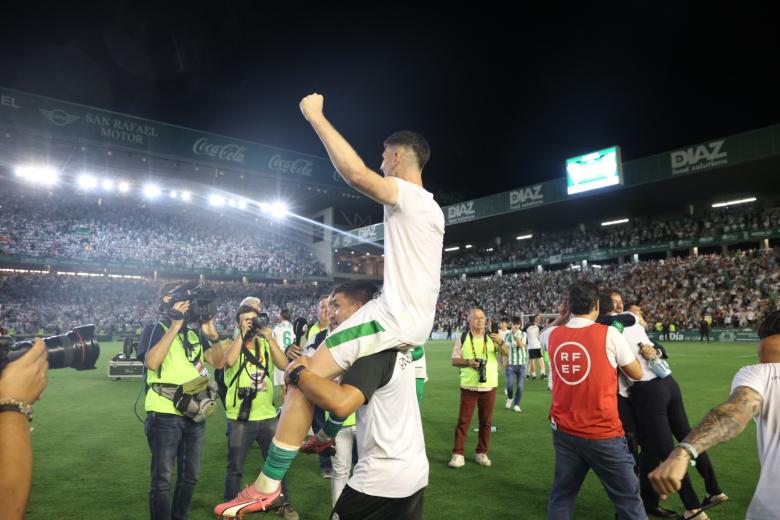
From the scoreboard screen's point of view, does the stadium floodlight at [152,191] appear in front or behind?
in front

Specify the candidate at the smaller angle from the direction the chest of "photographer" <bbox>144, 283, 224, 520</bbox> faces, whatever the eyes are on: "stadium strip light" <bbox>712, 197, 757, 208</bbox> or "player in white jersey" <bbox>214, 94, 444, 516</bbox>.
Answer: the player in white jersey

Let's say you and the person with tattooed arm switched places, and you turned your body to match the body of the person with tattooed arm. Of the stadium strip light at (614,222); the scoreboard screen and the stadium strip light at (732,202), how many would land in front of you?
3

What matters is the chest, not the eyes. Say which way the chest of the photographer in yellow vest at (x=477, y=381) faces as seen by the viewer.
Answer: toward the camera

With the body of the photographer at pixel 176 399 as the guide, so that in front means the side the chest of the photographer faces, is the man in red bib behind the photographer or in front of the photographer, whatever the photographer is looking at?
in front

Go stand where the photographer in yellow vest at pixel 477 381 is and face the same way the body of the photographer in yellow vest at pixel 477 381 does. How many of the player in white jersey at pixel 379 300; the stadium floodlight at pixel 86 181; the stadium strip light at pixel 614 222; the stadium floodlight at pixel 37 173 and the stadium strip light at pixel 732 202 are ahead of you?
1

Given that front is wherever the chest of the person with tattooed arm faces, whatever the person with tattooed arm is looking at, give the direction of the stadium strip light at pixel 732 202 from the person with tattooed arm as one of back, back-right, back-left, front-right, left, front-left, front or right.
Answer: front

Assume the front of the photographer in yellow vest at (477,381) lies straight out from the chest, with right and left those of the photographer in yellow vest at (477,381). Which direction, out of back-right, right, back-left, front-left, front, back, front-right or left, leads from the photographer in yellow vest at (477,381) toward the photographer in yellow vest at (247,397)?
front-right

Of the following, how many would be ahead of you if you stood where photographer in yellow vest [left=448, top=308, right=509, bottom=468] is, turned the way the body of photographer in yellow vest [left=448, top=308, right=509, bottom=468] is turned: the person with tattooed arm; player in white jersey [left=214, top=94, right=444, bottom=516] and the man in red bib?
3

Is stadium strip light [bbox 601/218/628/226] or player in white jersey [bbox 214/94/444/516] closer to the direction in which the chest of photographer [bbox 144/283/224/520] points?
the player in white jersey

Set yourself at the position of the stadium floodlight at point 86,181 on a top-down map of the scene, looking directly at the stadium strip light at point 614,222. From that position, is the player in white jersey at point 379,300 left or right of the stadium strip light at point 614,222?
right

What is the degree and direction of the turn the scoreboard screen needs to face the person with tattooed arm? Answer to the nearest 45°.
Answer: approximately 45° to its left

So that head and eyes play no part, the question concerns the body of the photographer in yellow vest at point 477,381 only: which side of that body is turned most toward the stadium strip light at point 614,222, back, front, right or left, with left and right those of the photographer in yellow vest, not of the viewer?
back

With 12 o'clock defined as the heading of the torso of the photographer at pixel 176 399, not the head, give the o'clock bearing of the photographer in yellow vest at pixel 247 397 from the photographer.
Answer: The photographer in yellow vest is roughly at 9 o'clock from the photographer.
